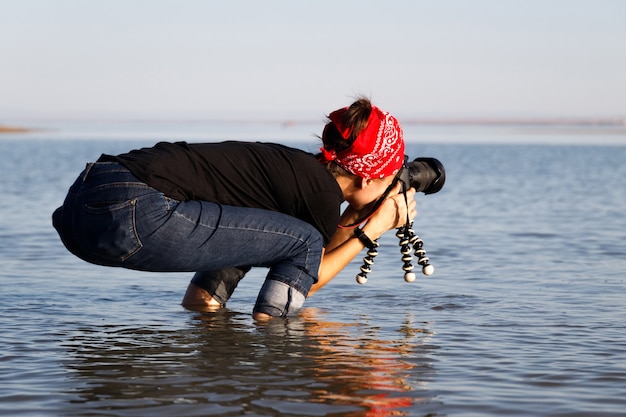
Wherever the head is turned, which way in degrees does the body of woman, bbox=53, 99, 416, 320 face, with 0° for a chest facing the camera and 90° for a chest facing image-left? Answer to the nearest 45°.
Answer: approximately 270°

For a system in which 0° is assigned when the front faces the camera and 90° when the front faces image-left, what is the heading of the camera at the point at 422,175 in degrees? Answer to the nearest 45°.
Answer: approximately 270°

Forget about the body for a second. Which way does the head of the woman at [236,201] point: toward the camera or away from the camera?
away from the camera
